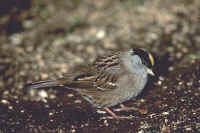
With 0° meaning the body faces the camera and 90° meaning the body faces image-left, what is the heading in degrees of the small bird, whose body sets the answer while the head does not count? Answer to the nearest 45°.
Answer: approximately 270°
